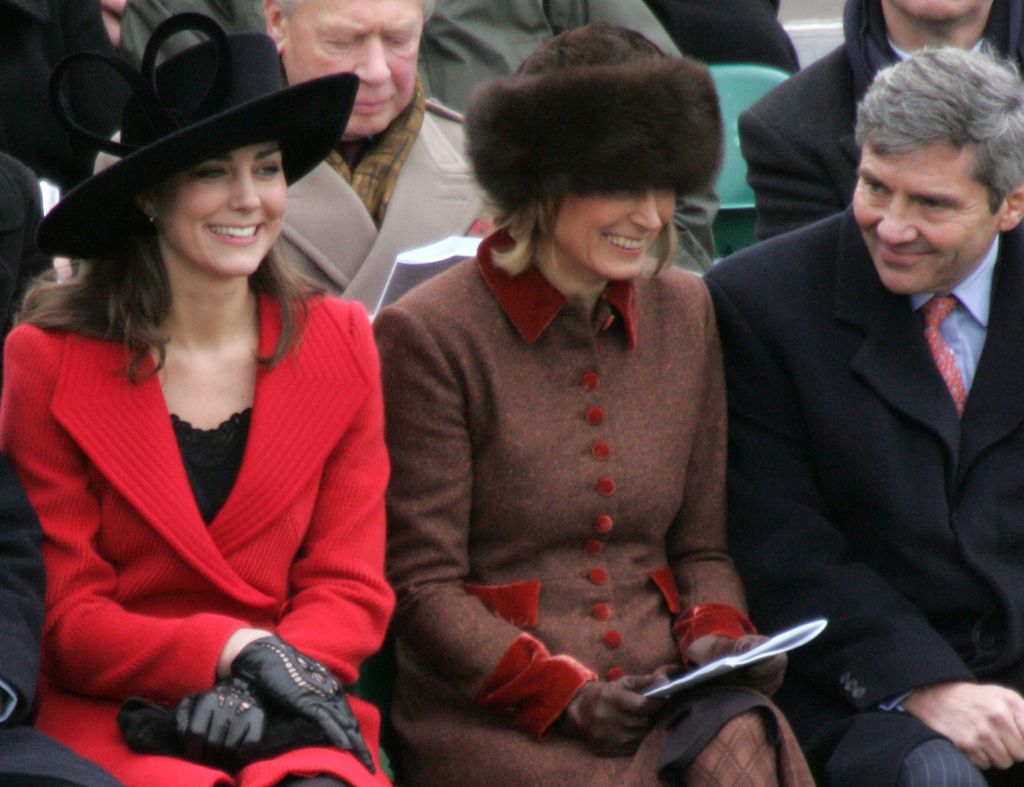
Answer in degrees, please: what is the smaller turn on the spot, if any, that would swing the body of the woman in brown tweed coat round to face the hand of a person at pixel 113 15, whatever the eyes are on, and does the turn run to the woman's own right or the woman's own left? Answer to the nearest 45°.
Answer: approximately 180°

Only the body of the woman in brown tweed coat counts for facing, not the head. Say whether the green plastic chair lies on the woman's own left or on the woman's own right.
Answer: on the woman's own left

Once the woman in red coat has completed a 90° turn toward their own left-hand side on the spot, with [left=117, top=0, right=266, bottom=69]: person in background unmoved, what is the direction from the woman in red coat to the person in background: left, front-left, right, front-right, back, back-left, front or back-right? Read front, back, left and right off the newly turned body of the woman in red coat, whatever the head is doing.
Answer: front-left

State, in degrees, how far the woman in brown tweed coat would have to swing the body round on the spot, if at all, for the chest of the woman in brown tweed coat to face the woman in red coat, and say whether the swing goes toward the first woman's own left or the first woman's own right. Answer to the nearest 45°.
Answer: approximately 135° to the first woman's own right

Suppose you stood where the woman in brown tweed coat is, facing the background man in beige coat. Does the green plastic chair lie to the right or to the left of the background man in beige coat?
right

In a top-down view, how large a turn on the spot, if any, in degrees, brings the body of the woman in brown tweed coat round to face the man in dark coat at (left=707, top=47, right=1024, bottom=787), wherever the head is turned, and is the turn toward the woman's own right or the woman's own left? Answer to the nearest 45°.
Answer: approximately 45° to the woman's own left

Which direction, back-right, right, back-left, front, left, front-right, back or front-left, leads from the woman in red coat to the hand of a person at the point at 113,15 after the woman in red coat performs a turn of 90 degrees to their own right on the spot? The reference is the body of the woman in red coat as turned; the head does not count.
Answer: back-right

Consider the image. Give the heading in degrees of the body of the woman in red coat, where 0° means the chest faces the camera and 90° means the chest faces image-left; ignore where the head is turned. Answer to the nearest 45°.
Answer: approximately 315°

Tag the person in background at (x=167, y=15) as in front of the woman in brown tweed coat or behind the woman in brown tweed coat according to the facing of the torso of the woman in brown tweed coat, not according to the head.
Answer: behind

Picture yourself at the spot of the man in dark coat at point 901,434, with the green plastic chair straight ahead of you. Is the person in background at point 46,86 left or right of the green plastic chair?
left

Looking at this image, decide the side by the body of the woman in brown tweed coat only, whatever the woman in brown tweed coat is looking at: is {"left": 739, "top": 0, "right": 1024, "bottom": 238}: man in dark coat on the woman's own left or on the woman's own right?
on the woman's own left

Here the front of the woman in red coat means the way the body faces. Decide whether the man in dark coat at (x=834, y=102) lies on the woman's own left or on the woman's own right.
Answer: on the woman's own left
